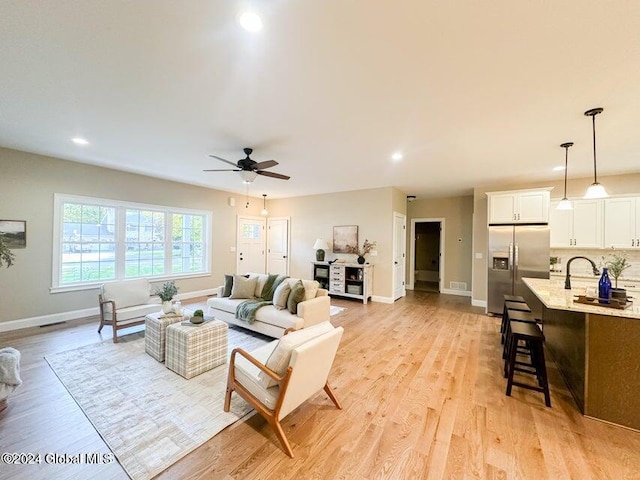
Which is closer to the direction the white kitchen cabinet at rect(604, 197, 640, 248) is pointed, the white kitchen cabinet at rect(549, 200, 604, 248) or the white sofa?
the white sofa

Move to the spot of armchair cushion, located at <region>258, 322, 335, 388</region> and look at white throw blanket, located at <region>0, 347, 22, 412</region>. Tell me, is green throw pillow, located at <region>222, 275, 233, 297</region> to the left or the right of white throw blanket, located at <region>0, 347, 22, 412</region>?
right

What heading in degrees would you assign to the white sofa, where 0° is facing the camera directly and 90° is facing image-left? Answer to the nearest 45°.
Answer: approximately 45°

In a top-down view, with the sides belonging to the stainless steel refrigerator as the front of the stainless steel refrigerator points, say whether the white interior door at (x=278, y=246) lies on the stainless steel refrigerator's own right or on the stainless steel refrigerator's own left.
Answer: on the stainless steel refrigerator's own right

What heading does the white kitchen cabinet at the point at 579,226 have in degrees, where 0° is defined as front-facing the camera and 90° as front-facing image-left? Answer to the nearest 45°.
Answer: approximately 0°

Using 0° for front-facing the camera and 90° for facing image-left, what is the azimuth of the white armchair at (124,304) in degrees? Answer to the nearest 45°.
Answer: approximately 315°

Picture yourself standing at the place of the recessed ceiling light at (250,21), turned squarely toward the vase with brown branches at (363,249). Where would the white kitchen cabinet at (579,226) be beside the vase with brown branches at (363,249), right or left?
right

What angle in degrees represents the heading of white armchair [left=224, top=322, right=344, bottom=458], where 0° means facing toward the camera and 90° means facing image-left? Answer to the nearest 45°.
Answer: approximately 135°

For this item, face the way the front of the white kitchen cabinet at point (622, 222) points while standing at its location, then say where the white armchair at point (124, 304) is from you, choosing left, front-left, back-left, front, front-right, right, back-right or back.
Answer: front-right
